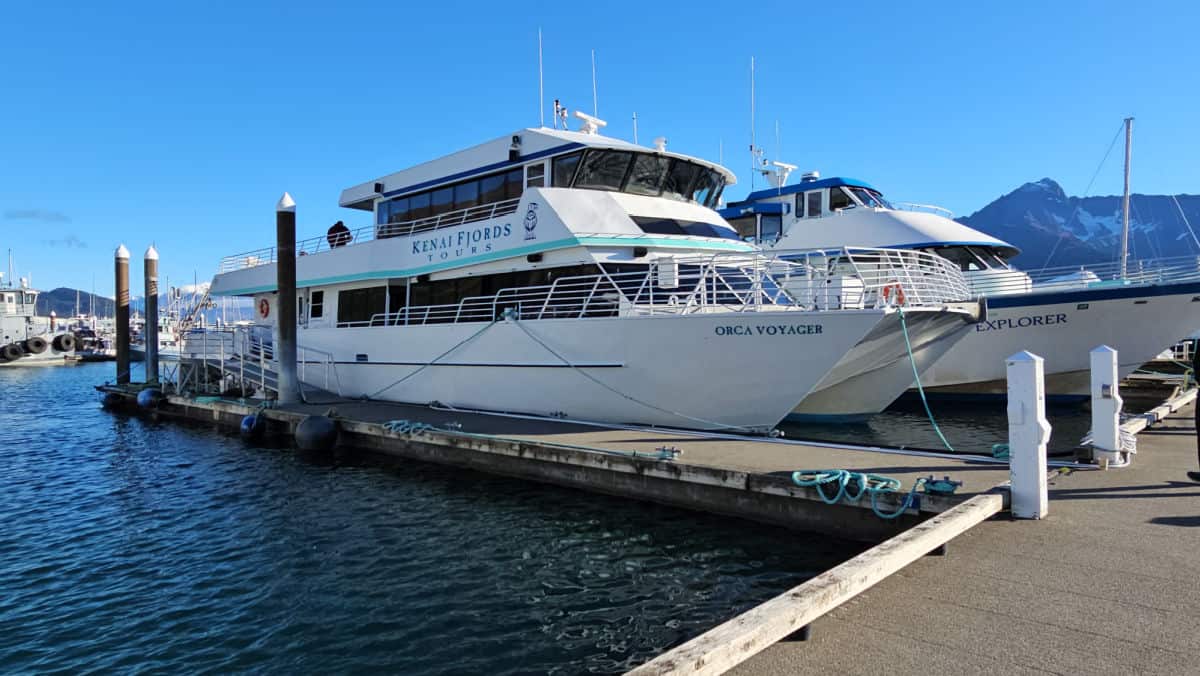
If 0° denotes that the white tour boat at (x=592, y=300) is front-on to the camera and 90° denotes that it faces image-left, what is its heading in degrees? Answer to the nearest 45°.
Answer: approximately 315°

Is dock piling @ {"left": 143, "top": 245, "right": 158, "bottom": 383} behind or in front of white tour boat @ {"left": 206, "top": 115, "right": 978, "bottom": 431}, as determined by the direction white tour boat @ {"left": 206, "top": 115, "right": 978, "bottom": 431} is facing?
behind

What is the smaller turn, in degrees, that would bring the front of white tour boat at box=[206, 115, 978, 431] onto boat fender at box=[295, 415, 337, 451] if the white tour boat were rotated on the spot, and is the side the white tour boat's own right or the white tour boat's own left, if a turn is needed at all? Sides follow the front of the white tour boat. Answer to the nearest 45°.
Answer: approximately 135° to the white tour boat's own right

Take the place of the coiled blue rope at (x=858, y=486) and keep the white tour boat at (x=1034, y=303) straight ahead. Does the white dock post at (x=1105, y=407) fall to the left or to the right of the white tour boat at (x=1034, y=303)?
right

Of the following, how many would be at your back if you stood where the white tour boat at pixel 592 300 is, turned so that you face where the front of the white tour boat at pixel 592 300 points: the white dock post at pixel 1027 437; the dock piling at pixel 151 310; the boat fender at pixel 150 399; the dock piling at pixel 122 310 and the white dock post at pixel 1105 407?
3
